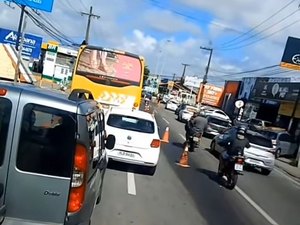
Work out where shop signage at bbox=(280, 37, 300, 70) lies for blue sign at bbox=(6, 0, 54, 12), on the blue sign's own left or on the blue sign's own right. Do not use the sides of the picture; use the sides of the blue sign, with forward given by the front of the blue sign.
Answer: on the blue sign's own left

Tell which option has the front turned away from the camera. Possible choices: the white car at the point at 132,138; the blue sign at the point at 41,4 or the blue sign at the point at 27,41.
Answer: the white car

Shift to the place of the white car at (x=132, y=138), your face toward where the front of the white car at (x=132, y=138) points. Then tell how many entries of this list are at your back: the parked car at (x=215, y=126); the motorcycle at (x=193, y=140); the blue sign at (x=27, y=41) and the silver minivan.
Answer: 1

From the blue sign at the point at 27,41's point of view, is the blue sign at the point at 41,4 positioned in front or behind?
in front

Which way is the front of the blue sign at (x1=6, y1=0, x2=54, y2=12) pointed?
toward the camera

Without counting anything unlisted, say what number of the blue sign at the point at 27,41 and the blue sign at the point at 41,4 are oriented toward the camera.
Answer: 2

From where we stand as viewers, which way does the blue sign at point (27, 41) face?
facing the viewer

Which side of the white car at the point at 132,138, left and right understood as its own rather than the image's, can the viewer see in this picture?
back
